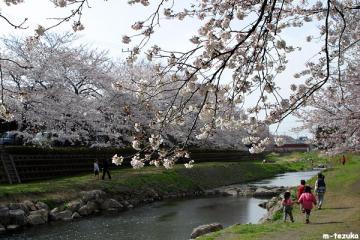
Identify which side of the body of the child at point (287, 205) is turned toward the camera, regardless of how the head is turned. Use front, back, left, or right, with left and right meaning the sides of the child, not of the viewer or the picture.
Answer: back

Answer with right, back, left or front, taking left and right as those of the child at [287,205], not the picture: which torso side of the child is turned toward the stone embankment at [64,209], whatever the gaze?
left

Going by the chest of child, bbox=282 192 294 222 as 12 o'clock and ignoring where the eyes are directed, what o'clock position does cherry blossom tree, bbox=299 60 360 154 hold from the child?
The cherry blossom tree is roughly at 1 o'clock from the child.
